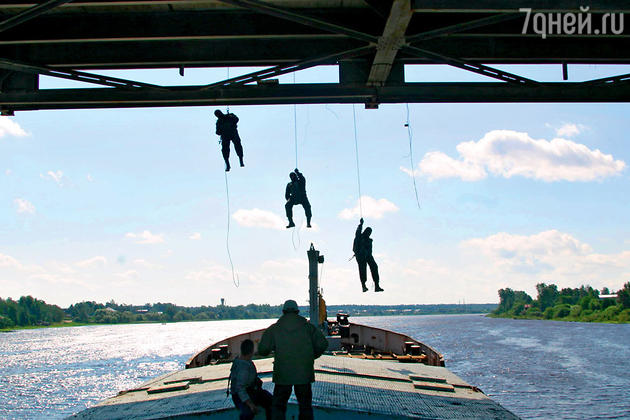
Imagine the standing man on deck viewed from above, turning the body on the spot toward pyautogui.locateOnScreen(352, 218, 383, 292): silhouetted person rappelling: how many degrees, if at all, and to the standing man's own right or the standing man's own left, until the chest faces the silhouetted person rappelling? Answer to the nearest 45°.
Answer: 0° — they already face them

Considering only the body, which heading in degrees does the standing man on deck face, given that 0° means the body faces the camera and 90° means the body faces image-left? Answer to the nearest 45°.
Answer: approximately 180°
